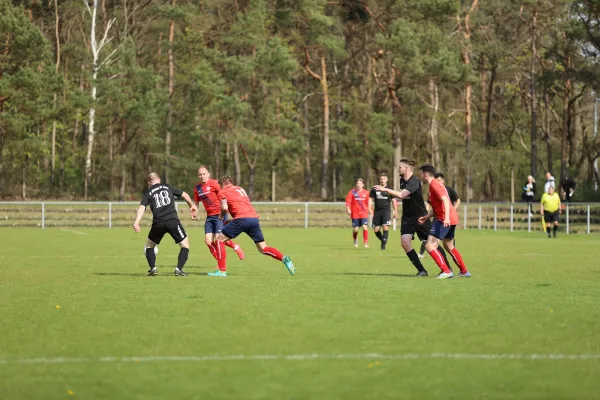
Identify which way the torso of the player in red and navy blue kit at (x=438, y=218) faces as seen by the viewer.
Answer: to the viewer's left

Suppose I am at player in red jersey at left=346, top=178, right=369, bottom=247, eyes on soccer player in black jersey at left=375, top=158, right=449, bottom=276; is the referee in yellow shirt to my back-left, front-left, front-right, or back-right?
back-left

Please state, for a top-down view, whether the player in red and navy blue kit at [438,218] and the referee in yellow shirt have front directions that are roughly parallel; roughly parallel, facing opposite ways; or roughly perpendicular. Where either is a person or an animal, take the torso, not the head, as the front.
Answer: roughly perpendicular

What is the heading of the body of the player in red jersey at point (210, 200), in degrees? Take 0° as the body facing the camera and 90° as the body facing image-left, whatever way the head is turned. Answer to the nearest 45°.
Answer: approximately 45°

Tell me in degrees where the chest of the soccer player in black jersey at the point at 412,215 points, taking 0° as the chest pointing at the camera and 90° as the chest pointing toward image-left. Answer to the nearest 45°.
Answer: approximately 90°

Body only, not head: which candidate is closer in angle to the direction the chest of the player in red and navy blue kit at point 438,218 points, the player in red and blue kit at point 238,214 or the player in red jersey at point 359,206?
the player in red and blue kit

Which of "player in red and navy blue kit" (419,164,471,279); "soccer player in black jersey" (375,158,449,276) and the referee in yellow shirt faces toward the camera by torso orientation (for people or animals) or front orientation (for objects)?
the referee in yellow shirt

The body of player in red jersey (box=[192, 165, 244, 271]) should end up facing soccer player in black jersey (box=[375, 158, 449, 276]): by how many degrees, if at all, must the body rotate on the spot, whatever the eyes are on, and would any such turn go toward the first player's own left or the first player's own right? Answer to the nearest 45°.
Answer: approximately 90° to the first player's own left

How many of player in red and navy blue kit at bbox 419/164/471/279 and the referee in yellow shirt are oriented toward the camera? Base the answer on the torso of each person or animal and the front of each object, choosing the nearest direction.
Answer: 1

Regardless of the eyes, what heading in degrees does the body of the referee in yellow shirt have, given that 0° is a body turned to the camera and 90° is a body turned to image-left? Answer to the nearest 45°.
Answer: approximately 0°

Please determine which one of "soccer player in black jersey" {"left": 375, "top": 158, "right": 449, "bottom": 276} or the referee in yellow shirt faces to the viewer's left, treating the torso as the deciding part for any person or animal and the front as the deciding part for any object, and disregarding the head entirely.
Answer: the soccer player in black jersey

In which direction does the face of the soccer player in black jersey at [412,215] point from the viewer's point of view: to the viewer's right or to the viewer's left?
to the viewer's left

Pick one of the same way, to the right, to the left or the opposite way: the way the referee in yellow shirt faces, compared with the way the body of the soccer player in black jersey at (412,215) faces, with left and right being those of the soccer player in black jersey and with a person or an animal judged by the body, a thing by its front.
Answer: to the left

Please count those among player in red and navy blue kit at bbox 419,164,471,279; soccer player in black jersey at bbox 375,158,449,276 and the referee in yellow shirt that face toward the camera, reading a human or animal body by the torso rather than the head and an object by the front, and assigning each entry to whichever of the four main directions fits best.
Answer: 1

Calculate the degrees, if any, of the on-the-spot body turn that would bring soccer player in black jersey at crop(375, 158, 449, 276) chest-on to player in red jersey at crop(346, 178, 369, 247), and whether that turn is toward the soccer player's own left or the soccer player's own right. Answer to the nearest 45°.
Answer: approximately 90° to the soccer player's own right
